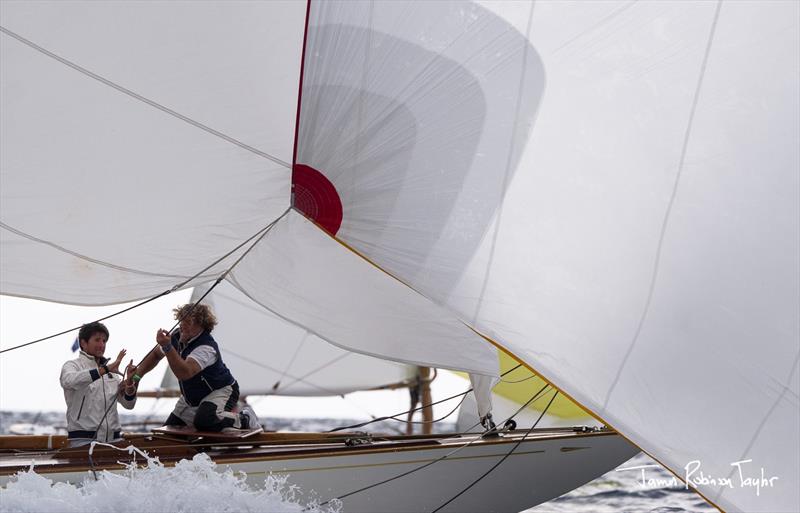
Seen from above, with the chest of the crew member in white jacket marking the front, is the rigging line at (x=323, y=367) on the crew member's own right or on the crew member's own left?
on the crew member's own left

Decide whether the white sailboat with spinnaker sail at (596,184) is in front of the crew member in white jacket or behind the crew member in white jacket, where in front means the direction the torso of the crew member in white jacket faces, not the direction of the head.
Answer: in front

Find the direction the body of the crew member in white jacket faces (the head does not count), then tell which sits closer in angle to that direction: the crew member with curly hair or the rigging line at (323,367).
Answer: the crew member with curly hair

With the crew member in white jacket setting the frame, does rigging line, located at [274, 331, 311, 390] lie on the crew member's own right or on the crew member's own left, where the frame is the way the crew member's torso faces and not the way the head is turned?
on the crew member's own left

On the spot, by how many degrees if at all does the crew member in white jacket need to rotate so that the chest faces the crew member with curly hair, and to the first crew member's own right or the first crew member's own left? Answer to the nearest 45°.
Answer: approximately 45° to the first crew member's own left

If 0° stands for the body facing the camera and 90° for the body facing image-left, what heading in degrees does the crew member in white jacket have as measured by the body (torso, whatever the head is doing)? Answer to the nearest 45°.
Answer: approximately 315°
